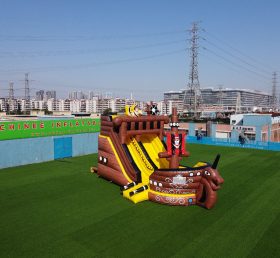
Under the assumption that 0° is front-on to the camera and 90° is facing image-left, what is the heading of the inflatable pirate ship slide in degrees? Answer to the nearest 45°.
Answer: approximately 315°
